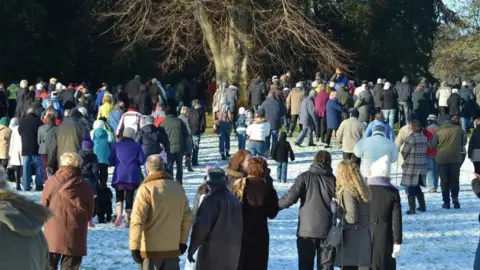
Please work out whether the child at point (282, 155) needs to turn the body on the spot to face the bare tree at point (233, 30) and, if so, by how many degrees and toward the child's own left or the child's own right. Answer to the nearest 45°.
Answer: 0° — they already face it

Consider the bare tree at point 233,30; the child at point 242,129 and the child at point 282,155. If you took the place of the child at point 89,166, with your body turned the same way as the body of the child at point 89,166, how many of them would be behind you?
0

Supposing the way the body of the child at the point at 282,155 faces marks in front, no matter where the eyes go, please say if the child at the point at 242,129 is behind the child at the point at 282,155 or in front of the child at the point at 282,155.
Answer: in front

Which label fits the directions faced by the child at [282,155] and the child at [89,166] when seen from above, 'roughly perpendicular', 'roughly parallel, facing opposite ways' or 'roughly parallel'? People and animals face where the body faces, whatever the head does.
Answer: roughly parallel

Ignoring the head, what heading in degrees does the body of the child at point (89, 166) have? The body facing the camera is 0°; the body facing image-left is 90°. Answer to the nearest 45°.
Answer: approximately 180°

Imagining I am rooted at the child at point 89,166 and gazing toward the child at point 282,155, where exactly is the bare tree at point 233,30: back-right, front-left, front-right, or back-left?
front-left

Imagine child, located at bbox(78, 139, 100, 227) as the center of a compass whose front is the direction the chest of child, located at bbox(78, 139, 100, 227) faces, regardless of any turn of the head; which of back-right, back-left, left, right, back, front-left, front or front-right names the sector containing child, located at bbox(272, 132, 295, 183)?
front-right

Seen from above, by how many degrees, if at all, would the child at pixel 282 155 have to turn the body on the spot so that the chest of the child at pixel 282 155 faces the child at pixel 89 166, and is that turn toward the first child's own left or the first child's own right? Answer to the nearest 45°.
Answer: approximately 135° to the first child's own left

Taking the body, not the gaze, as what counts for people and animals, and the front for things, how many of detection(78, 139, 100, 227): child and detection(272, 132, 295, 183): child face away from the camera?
2

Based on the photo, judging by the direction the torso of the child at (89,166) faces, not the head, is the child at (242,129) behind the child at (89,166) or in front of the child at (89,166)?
in front

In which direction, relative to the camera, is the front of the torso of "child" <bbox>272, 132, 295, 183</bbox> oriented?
away from the camera
